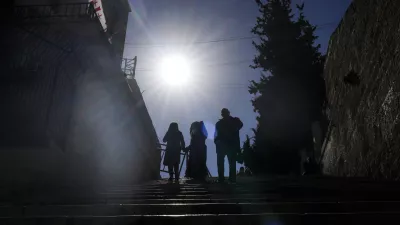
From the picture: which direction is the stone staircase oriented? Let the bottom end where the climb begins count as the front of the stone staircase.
toward the camera

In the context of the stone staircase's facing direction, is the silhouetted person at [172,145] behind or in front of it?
behind

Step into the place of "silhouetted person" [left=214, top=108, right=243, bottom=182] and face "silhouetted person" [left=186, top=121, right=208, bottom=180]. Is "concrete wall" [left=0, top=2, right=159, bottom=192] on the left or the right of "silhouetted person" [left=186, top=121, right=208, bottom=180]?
left

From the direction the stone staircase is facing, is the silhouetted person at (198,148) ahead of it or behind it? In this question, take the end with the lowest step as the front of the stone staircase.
behind

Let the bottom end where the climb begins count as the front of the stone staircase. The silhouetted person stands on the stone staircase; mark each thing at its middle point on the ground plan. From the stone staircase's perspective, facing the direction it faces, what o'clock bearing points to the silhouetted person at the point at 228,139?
The silhouetted person is roughly at 6 o'clock from the stone staircase.
